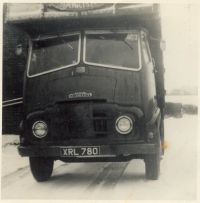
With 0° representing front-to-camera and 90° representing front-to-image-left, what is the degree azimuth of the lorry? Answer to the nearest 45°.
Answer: approximately 0°
